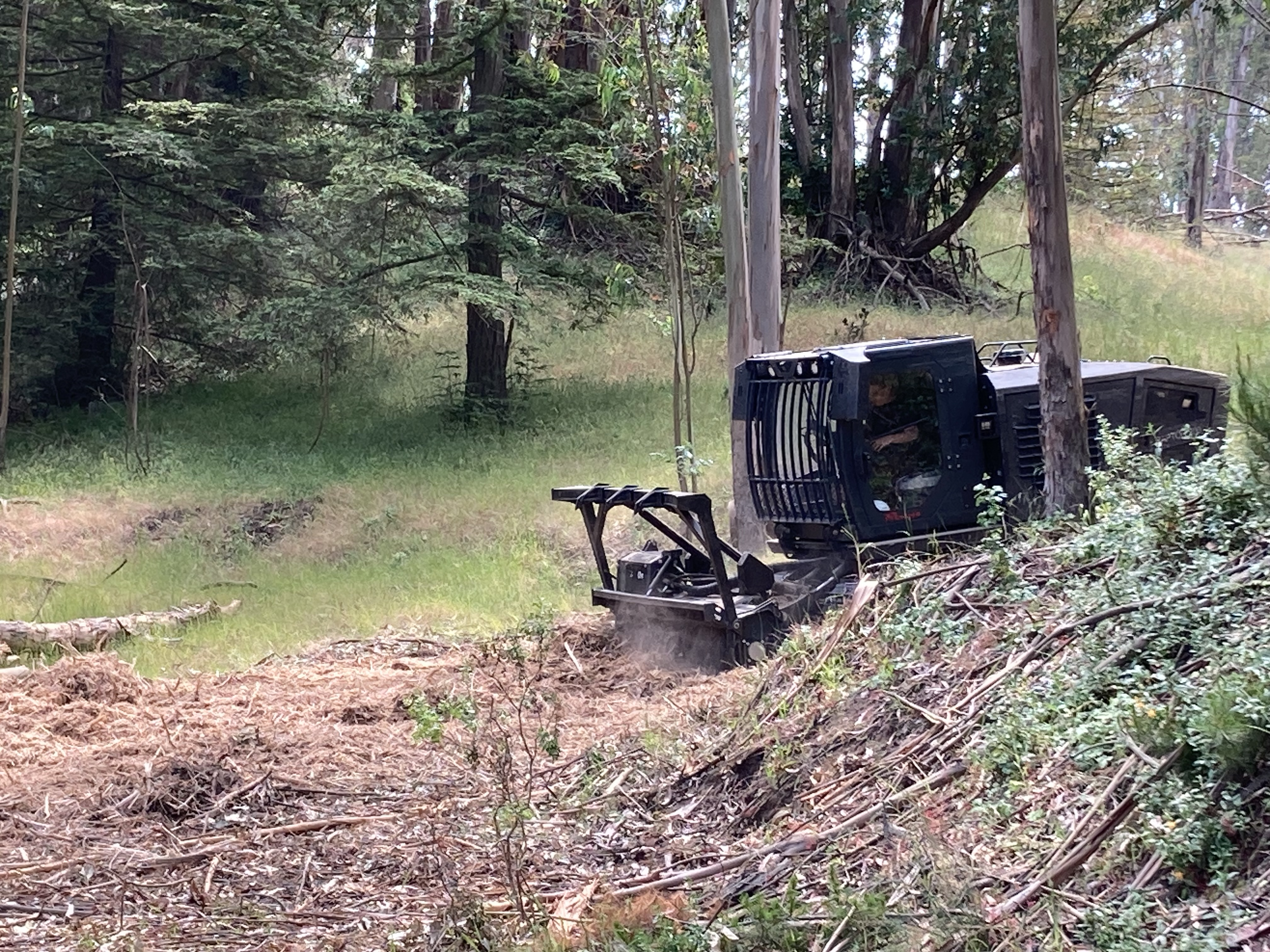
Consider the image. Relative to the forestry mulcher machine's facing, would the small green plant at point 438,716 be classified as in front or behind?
in front

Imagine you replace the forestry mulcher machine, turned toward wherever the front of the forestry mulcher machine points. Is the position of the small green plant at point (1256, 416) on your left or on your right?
on your left

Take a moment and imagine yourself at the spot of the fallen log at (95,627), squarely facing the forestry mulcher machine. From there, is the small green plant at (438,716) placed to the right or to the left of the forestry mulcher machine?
right

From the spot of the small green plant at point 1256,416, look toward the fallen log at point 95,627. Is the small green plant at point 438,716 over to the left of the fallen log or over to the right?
left

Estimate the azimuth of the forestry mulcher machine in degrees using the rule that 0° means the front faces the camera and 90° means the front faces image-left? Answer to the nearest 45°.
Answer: approximately 45°

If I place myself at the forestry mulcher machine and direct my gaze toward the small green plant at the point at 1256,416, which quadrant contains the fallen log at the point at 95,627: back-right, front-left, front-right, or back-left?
back-right

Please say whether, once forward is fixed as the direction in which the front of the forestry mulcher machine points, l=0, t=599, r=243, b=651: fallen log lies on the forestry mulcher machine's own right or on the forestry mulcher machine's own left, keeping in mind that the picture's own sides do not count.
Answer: on the forestry mulcher machine's own right
